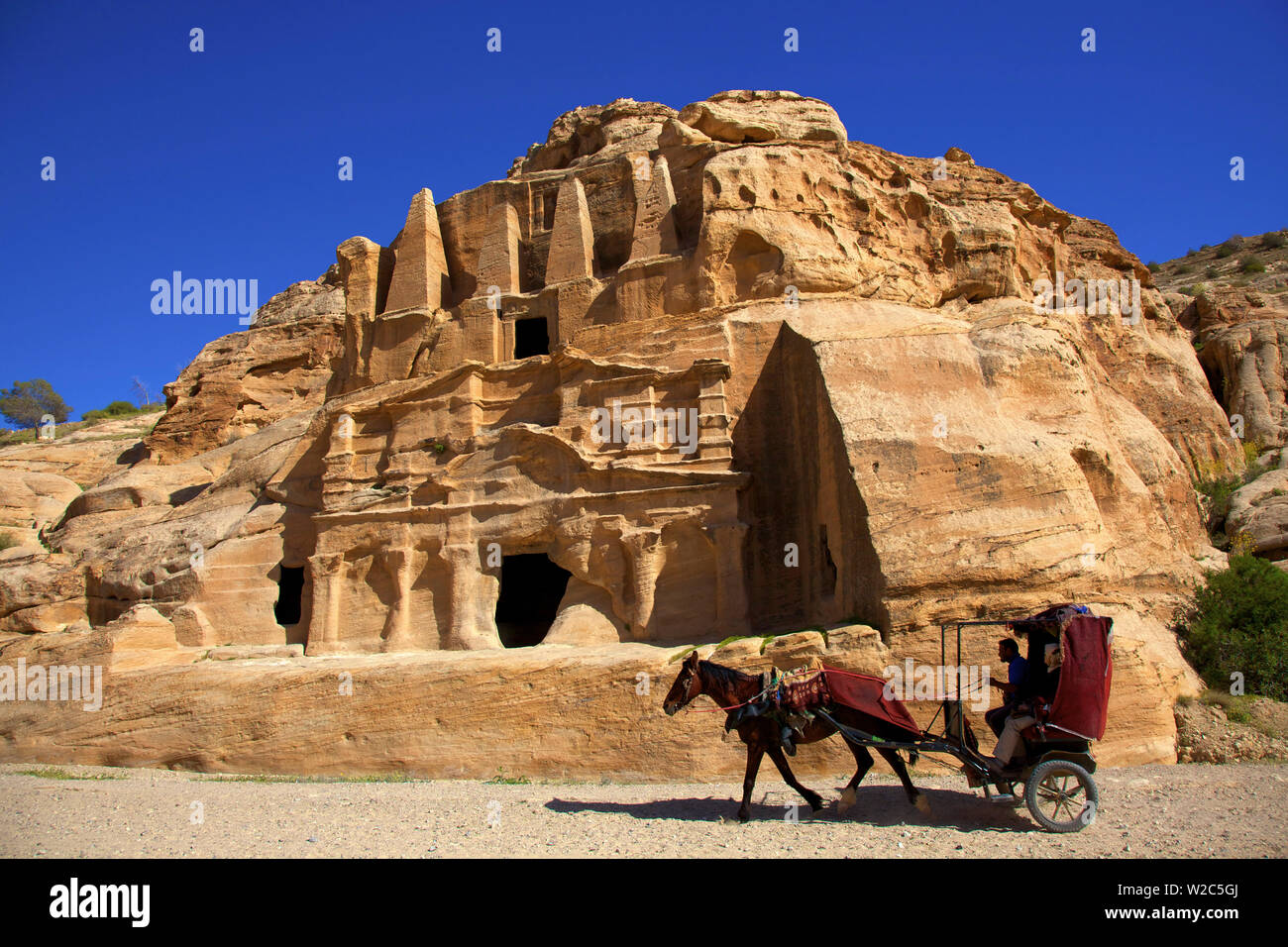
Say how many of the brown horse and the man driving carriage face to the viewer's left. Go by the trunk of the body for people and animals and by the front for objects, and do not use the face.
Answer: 2

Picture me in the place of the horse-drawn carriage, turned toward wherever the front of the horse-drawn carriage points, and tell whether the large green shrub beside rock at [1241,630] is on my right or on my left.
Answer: on my right

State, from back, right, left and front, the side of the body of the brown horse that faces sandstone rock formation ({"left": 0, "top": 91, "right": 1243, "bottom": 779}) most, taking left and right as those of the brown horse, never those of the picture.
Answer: right

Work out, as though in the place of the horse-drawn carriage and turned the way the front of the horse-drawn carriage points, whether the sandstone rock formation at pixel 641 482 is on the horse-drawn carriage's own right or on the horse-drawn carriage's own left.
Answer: on the horse-drawn carriage's own right

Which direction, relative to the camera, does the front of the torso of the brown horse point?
to the viewer's left

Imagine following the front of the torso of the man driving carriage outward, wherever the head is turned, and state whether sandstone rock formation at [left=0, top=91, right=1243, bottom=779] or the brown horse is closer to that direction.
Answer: the brown horse

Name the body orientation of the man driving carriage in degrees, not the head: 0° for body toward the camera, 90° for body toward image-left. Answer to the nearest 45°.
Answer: approximately 90°

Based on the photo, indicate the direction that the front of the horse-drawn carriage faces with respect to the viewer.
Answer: facing to the left of the viewer

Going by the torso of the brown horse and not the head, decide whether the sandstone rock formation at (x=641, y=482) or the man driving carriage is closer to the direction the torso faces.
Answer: the sandstone rock formation

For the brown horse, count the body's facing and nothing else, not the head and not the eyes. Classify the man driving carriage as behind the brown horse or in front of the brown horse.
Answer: behind
